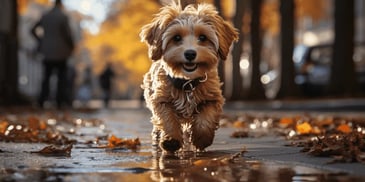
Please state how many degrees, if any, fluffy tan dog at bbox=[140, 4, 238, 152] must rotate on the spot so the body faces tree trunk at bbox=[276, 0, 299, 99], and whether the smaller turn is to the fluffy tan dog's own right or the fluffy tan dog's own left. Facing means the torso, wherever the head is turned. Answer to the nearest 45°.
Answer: approximately 180°

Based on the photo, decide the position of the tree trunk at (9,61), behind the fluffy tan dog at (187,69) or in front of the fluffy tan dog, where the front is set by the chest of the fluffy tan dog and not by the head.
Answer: behind

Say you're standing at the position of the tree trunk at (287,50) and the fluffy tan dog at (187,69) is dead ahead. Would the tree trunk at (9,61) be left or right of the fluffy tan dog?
right

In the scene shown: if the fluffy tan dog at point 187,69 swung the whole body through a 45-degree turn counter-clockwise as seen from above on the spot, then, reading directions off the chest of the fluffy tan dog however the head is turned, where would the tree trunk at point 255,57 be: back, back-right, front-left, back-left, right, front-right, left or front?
back-left

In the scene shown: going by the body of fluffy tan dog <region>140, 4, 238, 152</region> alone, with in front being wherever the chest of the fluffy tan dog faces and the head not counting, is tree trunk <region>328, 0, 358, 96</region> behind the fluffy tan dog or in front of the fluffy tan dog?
behind

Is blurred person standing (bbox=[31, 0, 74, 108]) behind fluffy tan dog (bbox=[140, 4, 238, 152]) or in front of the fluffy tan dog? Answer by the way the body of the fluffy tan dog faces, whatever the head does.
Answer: behind

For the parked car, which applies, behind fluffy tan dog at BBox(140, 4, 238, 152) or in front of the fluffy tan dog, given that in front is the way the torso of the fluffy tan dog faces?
behind

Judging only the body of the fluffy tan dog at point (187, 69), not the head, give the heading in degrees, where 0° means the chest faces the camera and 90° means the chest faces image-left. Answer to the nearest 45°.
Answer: approximately 0°
